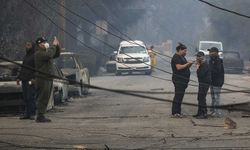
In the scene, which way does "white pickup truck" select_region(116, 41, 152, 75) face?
toward the camera

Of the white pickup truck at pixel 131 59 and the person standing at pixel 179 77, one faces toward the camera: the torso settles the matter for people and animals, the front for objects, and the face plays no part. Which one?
the white pickup truck

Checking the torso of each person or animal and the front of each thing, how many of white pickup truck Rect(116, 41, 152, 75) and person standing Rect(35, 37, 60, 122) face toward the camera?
1

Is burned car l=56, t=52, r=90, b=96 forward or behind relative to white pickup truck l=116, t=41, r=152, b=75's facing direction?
forward

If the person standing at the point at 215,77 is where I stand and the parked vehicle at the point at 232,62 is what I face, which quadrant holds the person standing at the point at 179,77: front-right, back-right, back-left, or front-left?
back-left

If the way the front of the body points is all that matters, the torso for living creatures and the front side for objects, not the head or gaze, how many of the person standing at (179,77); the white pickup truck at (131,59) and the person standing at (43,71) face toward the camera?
1

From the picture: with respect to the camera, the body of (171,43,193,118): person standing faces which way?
to the viewer's right

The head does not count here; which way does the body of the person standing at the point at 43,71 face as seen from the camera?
to the viewer's right

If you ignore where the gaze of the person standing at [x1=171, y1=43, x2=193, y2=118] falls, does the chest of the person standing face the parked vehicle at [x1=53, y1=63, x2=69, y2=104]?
no

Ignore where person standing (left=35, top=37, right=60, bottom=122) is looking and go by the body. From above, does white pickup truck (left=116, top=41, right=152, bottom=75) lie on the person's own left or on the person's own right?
on the person's own left
